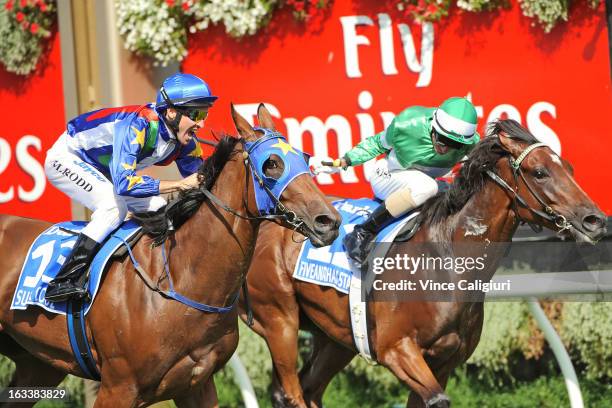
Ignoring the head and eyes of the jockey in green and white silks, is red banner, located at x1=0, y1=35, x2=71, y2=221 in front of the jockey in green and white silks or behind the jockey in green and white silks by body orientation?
behind

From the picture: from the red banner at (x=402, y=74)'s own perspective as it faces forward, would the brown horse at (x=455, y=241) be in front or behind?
in front

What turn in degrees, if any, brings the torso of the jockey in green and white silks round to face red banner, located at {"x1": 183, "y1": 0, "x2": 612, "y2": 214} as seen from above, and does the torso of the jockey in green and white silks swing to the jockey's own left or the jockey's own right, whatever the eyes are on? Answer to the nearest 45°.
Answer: approximately 135° to the jockey's own left

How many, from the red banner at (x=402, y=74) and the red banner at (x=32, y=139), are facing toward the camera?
2

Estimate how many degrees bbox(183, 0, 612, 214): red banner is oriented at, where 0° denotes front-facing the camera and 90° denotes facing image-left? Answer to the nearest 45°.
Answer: approximately 0°

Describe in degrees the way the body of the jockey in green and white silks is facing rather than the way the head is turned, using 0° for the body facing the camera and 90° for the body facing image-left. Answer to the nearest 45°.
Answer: approximately 315°

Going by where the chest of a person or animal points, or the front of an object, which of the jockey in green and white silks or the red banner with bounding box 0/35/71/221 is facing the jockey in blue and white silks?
the red banner

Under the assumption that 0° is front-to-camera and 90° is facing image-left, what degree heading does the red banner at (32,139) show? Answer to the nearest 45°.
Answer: approximately 0°

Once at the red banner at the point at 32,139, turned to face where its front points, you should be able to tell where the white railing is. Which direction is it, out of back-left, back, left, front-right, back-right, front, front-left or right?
front-left
